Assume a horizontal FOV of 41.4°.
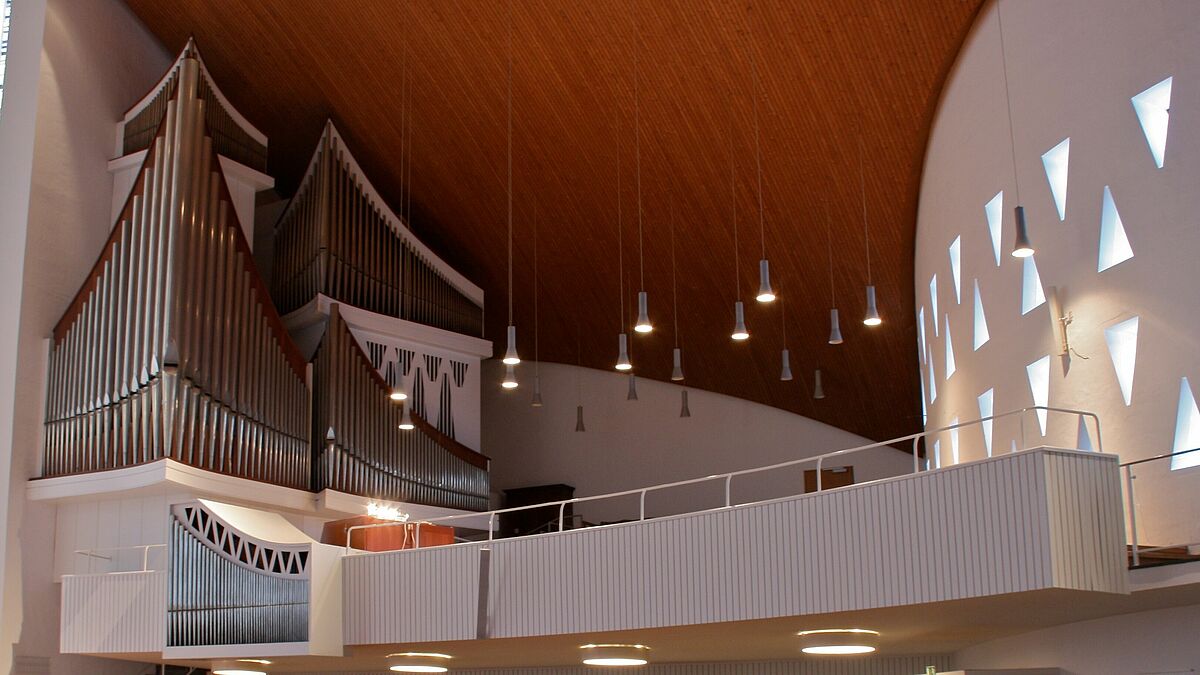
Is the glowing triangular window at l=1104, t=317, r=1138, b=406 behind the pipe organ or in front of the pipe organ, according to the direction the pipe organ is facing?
in front

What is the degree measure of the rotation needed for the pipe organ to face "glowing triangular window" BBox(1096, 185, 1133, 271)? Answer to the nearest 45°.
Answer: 0° — it already faces it

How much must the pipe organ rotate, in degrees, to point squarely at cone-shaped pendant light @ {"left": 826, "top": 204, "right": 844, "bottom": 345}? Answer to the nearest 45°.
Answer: approximately 45° to its left

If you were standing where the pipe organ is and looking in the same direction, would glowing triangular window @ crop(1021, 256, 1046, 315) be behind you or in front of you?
in front

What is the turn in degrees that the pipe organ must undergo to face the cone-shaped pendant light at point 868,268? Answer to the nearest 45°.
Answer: approximately 45° to its left
